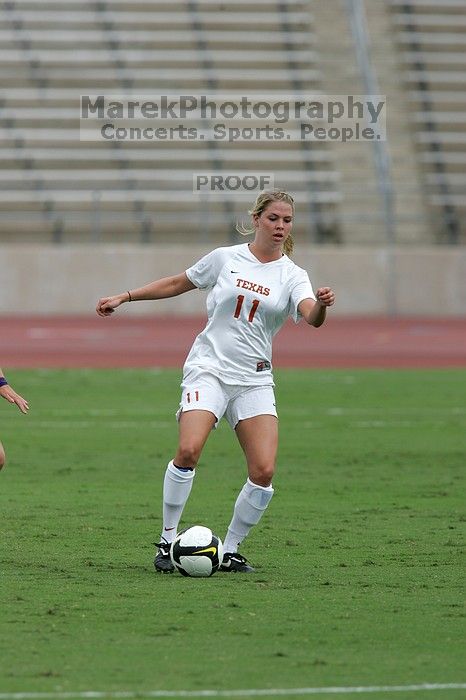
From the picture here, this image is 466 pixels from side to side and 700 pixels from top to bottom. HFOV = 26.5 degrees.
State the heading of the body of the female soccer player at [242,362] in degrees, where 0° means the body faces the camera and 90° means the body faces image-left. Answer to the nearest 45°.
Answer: approximately 0°
